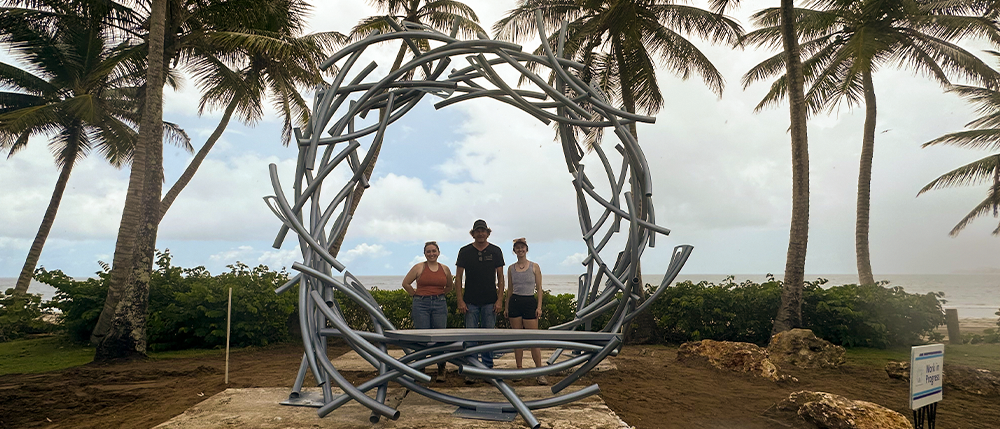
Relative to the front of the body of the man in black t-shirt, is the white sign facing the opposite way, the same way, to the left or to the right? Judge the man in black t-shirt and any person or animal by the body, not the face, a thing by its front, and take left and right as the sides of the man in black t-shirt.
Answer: the same way

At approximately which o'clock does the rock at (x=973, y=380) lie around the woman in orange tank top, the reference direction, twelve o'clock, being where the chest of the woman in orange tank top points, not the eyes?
The rock is roughly at 9 o'clock from the woman in orange tank top.

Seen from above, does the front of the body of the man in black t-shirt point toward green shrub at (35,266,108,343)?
no

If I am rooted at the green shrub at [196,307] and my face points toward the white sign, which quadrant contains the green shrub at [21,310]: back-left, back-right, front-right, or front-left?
back-right

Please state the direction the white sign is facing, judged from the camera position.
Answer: facing the viewer and to the right of the viewer

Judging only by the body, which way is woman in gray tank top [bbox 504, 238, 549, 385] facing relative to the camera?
toward the camera

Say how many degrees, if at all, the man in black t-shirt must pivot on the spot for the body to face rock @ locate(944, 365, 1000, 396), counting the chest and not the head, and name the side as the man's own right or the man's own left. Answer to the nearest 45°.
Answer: approximately 90° to the man's own left

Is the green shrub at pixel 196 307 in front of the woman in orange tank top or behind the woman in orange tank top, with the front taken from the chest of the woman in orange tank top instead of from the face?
behind

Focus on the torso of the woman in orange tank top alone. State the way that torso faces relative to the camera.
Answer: toward the camera

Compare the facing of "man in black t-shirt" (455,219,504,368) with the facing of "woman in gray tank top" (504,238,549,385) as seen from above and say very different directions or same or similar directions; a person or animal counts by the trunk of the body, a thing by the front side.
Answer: same or similar directions

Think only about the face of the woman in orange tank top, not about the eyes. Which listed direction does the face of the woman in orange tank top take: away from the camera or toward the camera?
toward the camera

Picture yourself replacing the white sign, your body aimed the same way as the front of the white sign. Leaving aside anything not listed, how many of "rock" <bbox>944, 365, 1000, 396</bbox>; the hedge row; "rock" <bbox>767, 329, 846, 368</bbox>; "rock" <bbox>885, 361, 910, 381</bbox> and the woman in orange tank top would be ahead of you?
0

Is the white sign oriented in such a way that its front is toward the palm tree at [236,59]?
no

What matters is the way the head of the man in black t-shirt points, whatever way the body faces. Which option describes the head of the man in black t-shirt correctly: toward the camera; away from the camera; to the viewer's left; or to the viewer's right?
toward the camera
